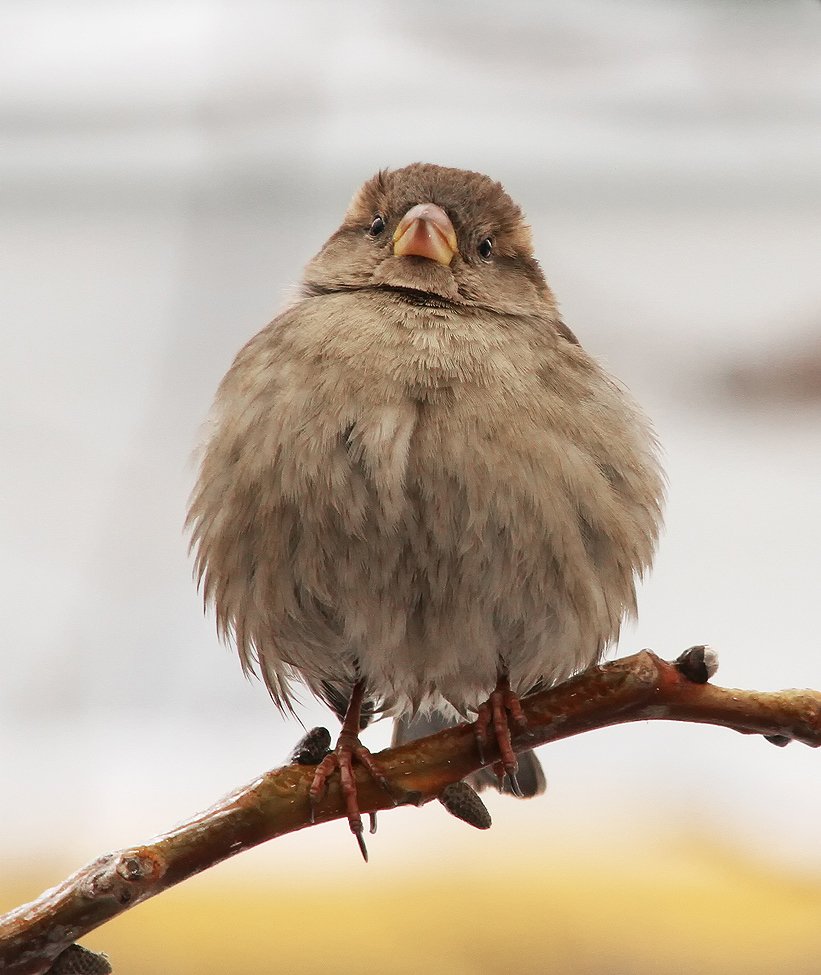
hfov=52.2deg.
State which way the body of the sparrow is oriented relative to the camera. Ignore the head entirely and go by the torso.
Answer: toward the camera
